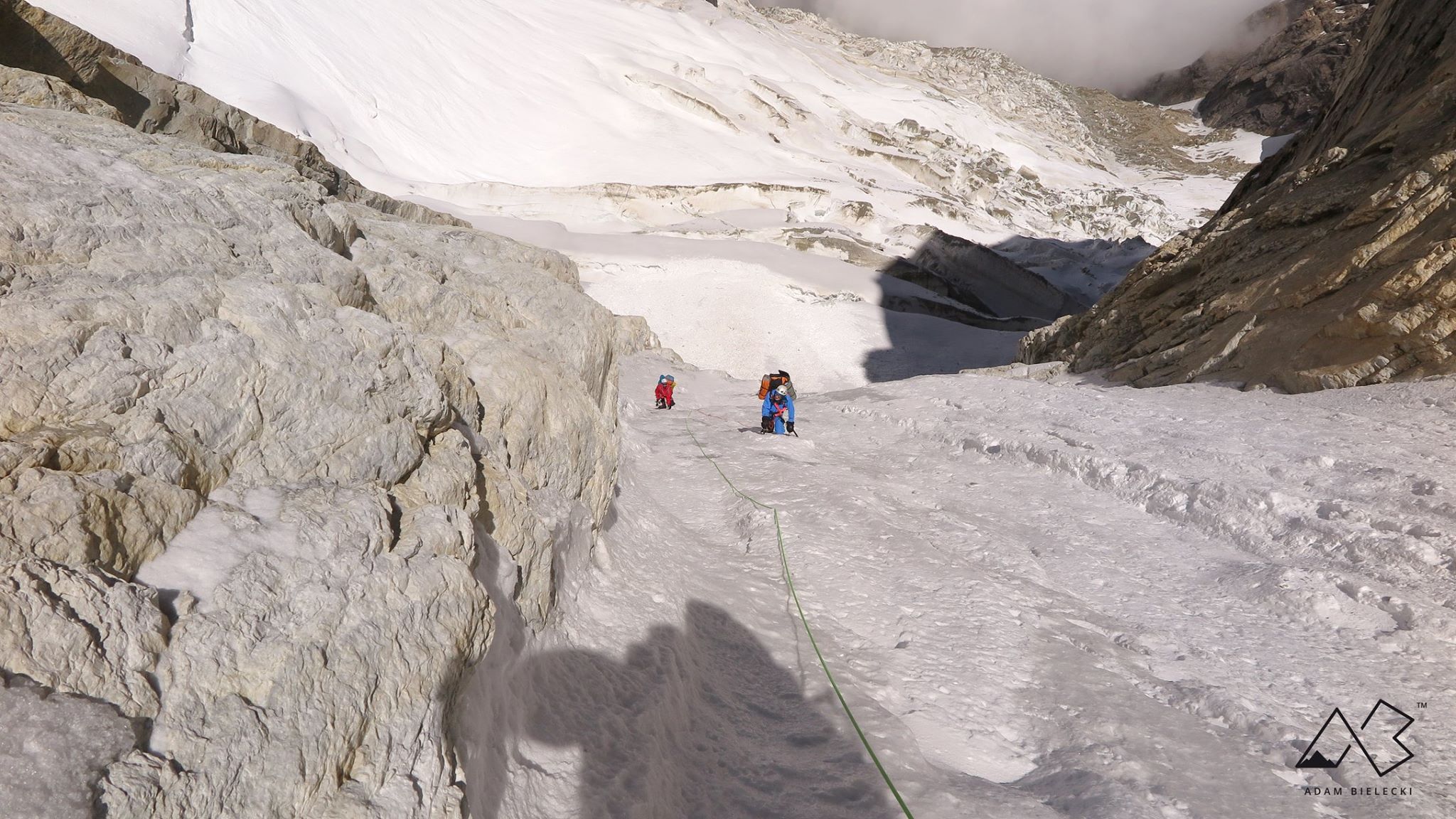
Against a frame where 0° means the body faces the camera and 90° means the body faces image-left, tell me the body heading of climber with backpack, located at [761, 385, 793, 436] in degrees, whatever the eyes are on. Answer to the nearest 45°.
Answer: approximately 0°

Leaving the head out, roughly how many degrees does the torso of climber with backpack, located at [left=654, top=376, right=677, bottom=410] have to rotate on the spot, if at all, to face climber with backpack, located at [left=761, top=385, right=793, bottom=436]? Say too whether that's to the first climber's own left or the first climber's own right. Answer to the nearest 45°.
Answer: approximately 45° to the first climber's own left

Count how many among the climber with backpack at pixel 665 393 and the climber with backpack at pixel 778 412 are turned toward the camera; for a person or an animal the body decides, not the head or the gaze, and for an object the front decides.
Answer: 2

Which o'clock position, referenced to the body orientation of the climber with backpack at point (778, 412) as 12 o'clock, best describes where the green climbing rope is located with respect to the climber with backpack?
The green climbing rope is roughly at 12 o'clock from the climber with backpack.

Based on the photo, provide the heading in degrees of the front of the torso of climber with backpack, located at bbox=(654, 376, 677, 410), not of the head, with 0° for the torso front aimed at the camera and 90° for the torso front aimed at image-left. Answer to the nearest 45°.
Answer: approximately 0°

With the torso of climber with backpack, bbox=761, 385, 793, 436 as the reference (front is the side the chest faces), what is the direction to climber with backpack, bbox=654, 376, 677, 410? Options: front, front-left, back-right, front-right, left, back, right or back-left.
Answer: back-right
